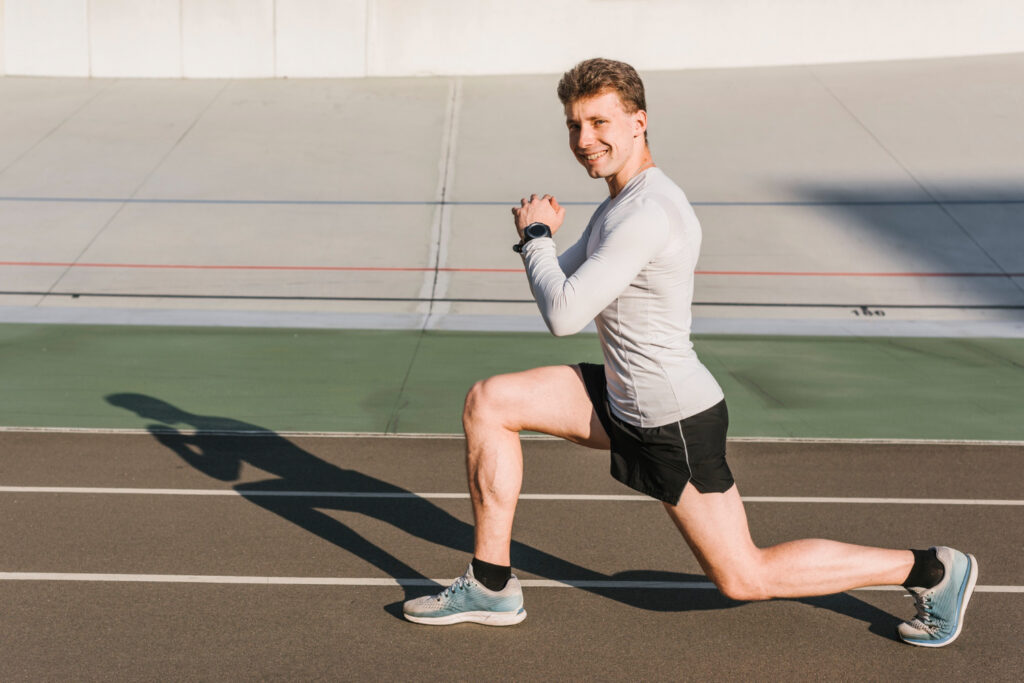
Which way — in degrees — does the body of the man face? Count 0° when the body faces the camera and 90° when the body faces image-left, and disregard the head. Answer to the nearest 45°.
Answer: approximately 90°

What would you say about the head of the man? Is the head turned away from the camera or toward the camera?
toward the camera
